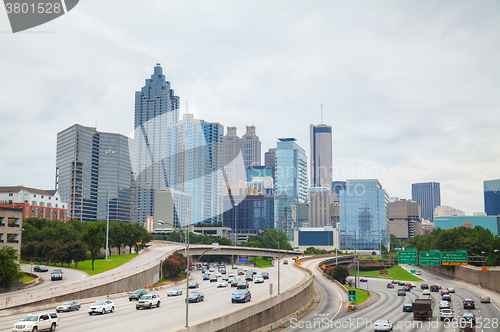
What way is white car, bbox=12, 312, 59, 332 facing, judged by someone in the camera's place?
facing the viewer and to the left of the viewer
